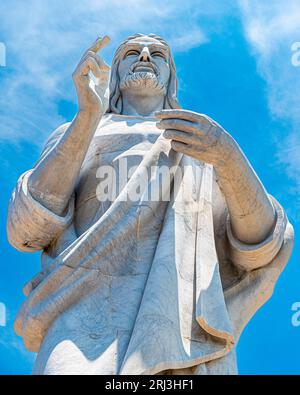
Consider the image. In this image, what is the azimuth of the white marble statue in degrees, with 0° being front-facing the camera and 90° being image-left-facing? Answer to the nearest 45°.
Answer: approximately 0°
